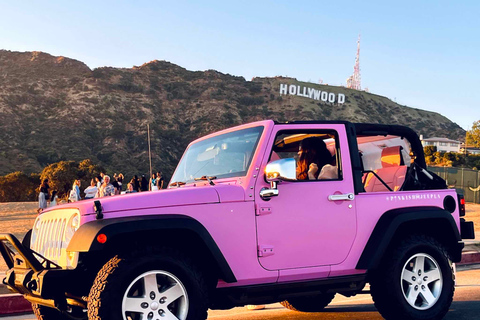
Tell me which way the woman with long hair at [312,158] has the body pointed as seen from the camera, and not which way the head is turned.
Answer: to the viewer's left

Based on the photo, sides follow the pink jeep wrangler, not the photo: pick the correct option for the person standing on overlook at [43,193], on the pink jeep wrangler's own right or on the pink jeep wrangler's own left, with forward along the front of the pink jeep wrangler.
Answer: on the pink jeep wrangler's own right

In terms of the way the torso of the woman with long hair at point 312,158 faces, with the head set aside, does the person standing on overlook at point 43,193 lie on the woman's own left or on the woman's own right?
on the woman's own right

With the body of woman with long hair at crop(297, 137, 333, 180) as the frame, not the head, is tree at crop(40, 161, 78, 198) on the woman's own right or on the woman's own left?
on the woman's own right

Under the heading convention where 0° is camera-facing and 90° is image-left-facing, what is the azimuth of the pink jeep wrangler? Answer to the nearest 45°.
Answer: approximately 45°

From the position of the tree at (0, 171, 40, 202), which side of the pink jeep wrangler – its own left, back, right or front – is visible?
right
